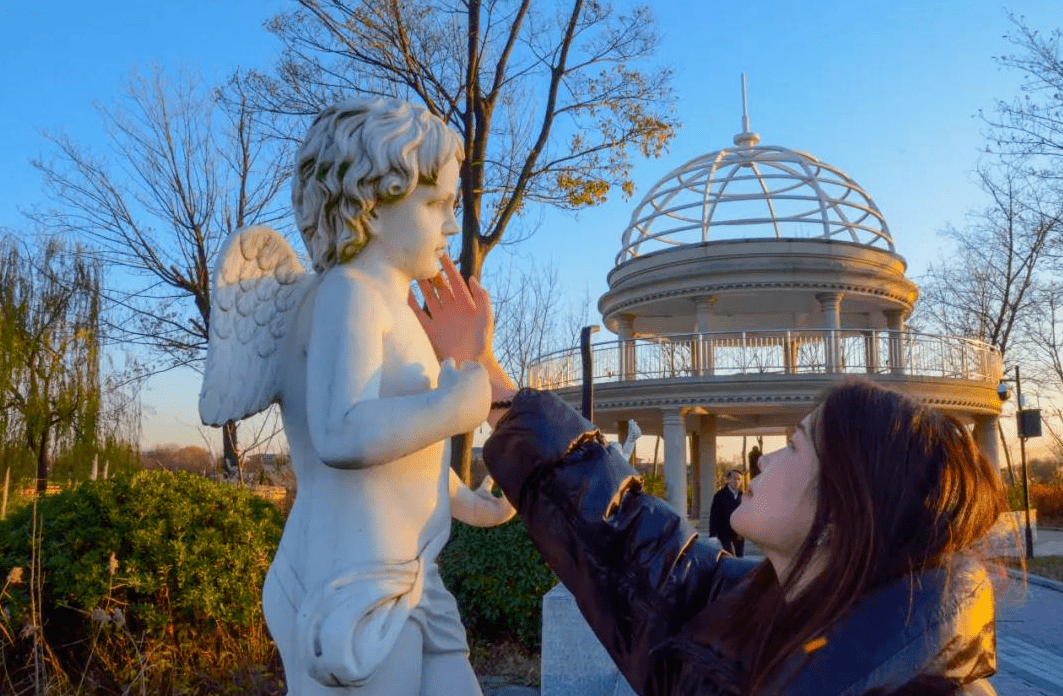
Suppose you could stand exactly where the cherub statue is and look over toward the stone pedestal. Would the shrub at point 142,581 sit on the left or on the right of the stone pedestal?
left

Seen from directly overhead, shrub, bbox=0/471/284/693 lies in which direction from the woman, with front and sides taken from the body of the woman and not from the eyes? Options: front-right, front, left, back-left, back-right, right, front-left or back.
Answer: front-right

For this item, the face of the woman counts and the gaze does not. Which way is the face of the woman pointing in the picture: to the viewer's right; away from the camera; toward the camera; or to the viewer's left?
to the viewer's left

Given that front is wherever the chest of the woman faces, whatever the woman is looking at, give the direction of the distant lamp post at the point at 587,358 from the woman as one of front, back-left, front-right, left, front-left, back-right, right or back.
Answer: right

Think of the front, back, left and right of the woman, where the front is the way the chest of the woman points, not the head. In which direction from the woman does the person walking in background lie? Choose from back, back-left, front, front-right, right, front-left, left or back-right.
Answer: right

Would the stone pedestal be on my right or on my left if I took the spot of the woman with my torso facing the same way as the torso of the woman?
on my right

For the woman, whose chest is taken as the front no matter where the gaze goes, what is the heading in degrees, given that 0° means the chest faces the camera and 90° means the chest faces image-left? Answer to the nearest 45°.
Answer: approximately 90°

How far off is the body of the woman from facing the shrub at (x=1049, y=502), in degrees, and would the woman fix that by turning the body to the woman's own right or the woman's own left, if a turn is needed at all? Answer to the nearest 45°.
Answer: approximately 90° to the woman's own right

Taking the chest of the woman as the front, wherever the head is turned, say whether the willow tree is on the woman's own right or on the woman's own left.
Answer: on the woman's own right
